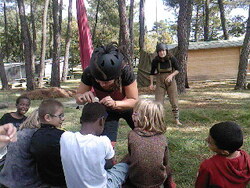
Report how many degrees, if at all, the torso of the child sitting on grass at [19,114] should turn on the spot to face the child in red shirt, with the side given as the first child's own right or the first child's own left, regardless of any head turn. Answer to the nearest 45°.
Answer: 0° — they already face them

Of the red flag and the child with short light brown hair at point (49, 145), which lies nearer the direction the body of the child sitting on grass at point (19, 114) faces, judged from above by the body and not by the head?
the child with short light brown hair

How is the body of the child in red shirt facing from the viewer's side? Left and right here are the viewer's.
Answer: facing away from the viewer and to the left of the viewer

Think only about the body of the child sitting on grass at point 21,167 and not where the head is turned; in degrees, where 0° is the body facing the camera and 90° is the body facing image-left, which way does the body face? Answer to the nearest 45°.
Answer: approximately 225°

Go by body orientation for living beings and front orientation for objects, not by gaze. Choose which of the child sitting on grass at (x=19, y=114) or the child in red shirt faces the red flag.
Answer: the child in red shirt

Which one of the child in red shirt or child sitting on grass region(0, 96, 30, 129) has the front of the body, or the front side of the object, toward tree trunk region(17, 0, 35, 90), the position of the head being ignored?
the child in red shirt

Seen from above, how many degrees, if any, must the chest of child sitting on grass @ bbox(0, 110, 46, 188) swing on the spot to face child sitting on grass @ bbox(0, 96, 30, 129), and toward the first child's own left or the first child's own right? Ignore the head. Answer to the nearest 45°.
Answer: approximately 45° to the first child's own left

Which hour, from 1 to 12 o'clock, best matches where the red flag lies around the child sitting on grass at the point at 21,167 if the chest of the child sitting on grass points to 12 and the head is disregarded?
The red flag is roughly at 11 o'clock from the child sitting on grass.

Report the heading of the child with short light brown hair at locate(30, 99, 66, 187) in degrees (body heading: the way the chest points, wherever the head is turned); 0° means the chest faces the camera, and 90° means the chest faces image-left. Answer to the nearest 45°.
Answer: approximately 225°

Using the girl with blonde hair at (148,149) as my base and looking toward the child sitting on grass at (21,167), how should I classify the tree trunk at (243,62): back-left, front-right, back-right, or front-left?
back-right

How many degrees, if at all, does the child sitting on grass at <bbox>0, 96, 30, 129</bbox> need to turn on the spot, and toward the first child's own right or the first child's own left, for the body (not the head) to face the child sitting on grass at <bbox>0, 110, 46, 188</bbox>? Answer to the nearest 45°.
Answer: approximately 45° to the first child's own right

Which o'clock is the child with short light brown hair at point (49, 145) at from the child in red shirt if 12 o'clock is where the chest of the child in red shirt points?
The child with short light brown hair is roughly at 10 o'clock from the child in red shirt.
